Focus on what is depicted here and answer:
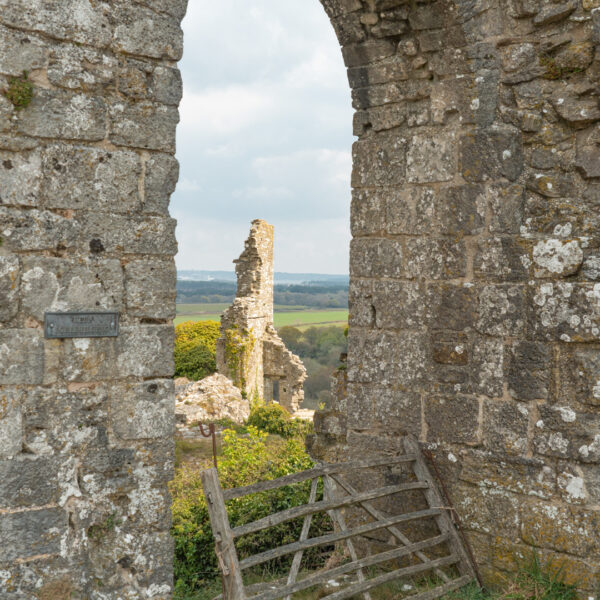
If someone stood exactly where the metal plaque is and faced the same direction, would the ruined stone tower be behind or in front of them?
behind

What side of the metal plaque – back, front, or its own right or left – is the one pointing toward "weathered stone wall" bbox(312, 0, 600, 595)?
left

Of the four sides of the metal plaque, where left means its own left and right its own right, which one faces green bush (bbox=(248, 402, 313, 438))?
back

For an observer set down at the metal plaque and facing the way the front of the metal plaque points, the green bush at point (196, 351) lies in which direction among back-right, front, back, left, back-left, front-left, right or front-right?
back

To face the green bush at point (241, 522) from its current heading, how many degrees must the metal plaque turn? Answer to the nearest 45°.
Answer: approximately 135° to its left

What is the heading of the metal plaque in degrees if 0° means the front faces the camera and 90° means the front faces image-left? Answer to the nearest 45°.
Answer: approximately 0°

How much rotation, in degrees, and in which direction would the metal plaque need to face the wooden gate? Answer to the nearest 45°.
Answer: approximately 90° to its left
